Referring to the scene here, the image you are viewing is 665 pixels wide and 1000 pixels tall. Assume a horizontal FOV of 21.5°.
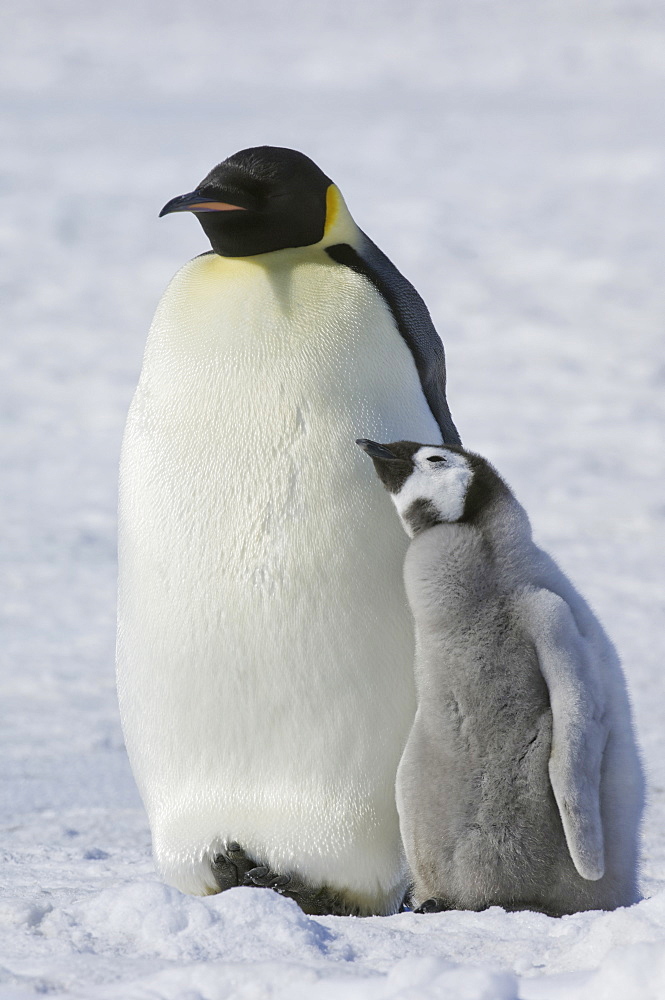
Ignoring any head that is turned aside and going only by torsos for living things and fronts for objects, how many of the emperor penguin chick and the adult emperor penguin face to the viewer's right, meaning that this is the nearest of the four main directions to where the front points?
0

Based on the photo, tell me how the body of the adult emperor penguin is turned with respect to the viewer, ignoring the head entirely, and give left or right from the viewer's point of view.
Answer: facing the viewer and to the left of the viewer
